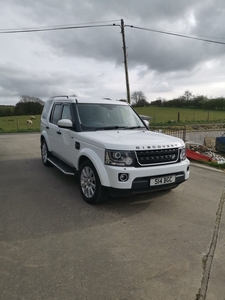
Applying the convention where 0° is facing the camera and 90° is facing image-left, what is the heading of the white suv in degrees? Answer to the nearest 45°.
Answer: approximately 315°
